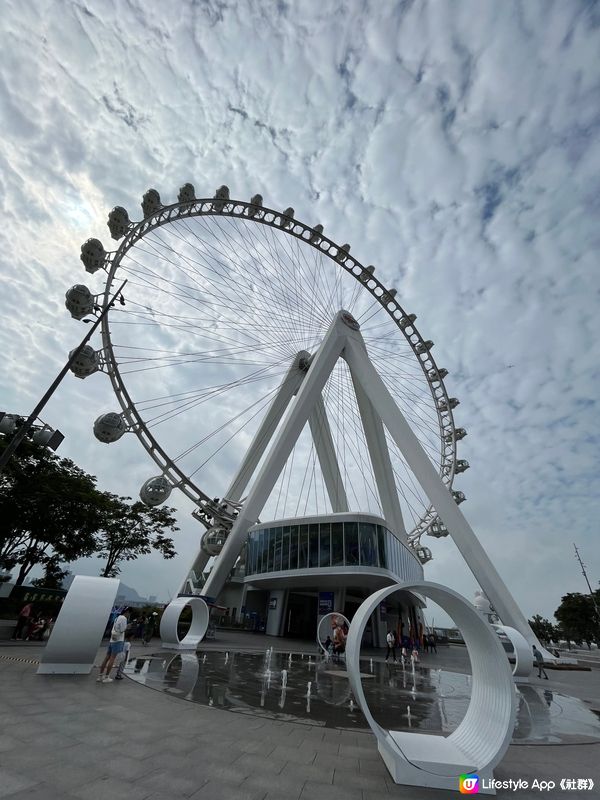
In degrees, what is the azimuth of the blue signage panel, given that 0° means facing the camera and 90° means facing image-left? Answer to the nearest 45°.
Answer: approximately 0°

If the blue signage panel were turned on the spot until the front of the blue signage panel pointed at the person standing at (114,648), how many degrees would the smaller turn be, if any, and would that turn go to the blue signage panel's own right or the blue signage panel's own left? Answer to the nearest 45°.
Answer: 0° — it already faces them

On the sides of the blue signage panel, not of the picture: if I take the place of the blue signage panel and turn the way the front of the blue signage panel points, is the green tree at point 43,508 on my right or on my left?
on my right

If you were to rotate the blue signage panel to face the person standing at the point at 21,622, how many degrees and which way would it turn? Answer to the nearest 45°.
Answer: approximately 45° to its right

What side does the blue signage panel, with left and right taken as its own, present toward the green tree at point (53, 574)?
right

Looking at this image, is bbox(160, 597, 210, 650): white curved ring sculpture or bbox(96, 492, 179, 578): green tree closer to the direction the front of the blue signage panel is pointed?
the white curved ring sculpture

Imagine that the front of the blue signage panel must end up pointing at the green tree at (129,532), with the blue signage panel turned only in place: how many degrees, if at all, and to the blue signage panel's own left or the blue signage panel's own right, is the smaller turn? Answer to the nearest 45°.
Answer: approximately 90° to the blue signage panel's own right

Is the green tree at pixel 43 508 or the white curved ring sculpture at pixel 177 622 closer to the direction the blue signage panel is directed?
the white curved ring sculpture
